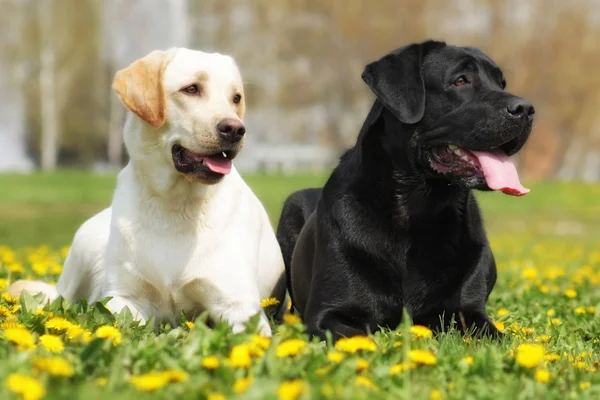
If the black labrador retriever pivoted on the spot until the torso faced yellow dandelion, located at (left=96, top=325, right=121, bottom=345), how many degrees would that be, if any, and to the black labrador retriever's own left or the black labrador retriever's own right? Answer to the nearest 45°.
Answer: approximately 90° to the black labrador retriever's own right

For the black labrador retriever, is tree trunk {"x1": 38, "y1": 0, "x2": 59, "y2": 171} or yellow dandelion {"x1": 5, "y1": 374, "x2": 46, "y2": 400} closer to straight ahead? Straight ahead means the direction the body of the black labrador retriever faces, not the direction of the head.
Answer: the yellow dandelion

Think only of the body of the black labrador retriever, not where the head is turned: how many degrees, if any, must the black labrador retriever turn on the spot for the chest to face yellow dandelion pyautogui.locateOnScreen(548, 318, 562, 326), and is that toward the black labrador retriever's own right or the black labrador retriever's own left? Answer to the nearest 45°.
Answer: approximately 90° to the black labrador retriever's own left

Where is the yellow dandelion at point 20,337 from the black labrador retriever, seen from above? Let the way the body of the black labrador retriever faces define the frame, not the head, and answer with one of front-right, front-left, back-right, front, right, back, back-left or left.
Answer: right

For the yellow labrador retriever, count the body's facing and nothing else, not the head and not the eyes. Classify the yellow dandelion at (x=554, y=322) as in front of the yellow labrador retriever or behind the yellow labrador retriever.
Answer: in front

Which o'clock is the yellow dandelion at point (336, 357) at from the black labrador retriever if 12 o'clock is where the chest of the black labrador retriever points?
The yellow dandelion is roughly at 2 o'clock from the black labrador retriever.

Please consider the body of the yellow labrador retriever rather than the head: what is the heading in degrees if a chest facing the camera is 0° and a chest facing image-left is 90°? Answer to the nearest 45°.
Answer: approximately 315°

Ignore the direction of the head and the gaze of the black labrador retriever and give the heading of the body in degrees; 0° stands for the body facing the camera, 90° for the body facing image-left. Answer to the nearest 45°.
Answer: approximately 315°

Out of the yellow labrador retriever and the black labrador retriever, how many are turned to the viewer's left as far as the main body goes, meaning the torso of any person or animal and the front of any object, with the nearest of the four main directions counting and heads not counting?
0

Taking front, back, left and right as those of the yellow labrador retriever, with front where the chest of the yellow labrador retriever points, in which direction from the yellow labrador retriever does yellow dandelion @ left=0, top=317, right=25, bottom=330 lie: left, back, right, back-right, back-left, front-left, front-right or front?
right
